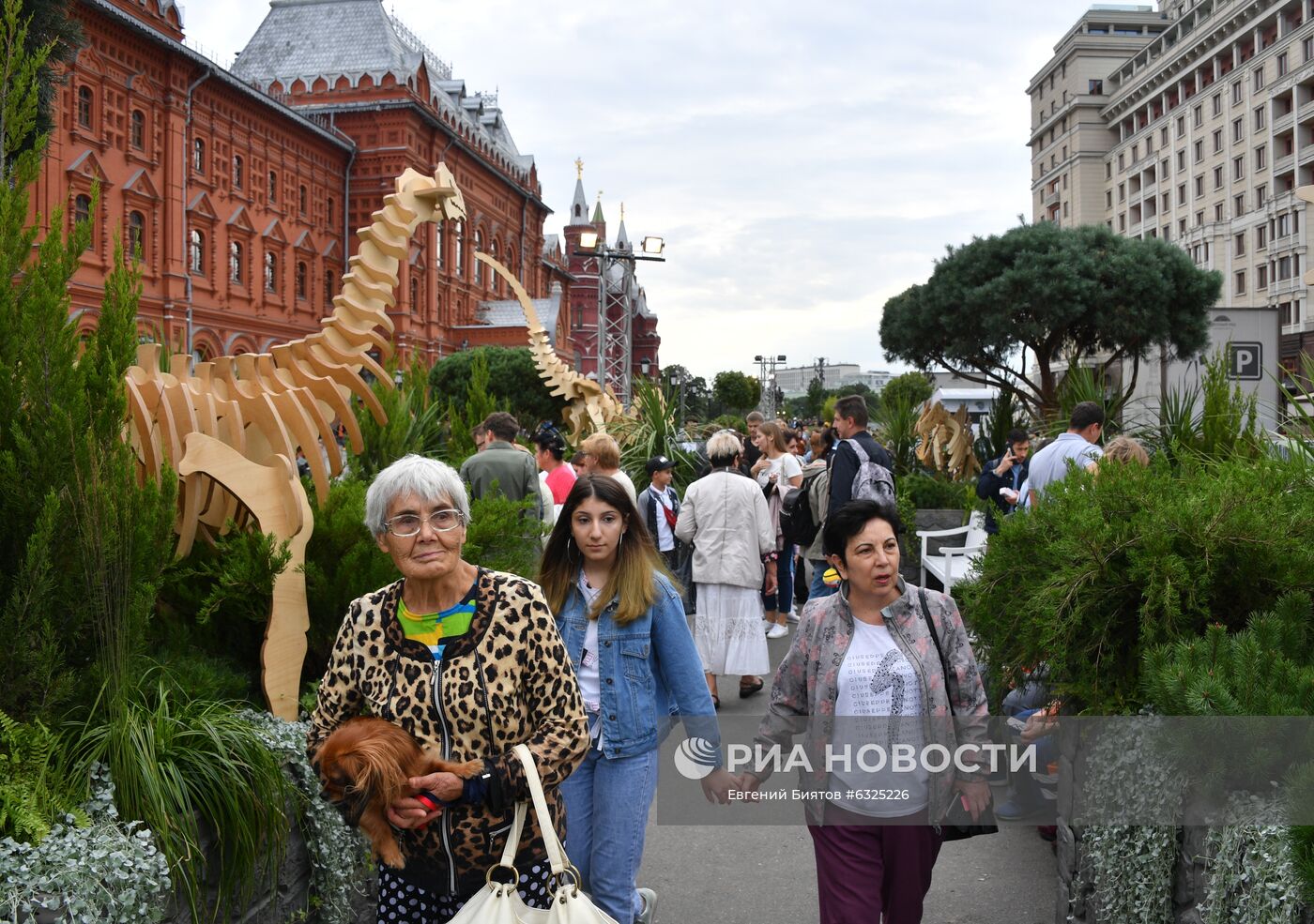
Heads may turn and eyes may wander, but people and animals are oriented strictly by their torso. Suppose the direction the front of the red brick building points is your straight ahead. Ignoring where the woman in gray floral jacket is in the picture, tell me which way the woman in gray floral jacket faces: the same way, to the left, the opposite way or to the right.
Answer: to the right

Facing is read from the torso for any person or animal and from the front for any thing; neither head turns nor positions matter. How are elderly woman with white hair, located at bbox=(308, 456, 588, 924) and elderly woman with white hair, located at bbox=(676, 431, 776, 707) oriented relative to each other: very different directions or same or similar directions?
very different directions

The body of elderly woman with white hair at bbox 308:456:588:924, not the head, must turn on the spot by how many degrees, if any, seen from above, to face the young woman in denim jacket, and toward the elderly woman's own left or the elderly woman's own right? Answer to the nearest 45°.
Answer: approximately 135° to the elderly woman's own left

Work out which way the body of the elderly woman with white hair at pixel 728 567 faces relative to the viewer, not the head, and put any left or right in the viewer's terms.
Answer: facing away from the viewer

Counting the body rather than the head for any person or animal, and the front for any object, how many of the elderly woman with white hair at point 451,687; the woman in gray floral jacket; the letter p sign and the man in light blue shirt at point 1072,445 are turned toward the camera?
3

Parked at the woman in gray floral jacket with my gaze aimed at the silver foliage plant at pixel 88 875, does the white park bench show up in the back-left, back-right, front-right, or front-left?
back-right

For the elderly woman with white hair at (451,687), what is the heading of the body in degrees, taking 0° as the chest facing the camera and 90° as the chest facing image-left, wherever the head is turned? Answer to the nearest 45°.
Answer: approximately 0°
